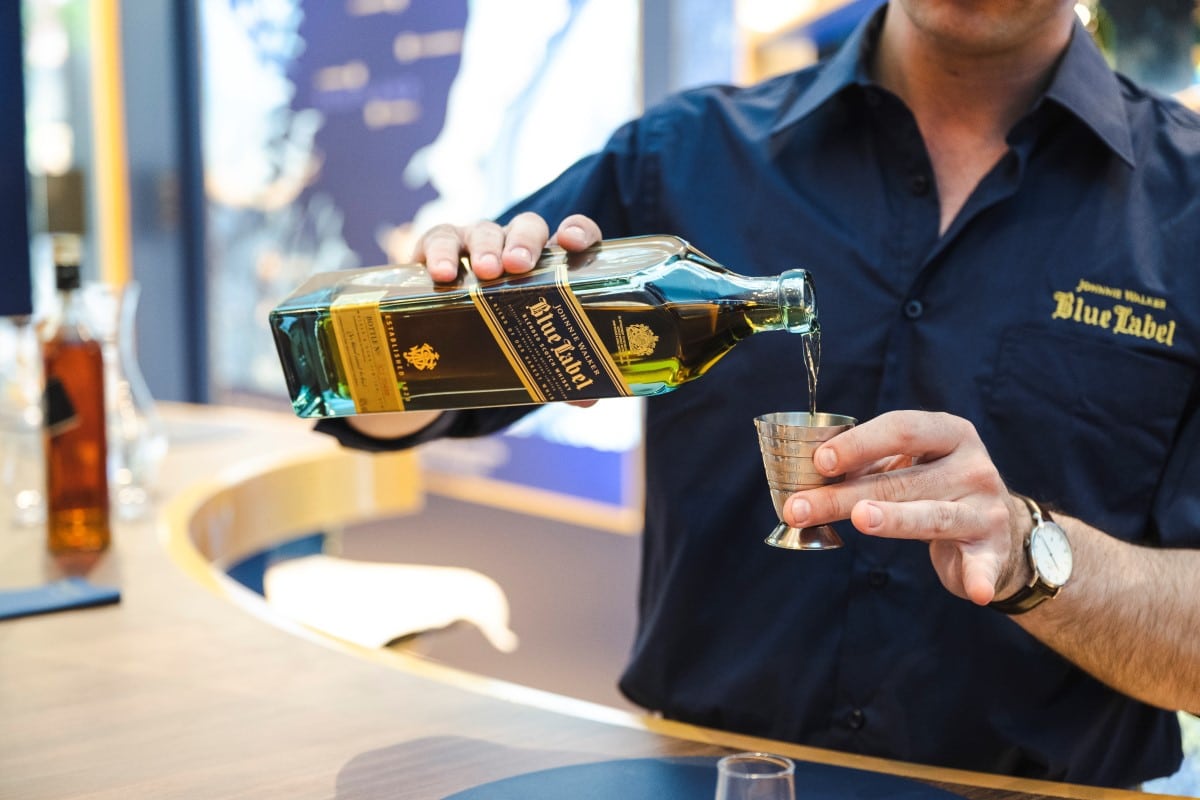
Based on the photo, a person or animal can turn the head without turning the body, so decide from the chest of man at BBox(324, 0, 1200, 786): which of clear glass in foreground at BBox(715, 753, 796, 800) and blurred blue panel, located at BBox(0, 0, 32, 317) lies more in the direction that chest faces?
the clear glass in foreground

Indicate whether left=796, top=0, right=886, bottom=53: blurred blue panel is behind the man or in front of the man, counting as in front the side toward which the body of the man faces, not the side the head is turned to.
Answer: behind

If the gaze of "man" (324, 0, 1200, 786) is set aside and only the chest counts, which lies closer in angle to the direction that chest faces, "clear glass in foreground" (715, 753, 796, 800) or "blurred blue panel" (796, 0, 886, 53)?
the clear glass in foreground

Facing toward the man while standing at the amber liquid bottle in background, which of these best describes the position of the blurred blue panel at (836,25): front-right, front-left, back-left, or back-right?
front-left

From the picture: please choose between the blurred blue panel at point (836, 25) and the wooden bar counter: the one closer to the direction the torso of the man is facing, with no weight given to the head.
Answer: the wooden bar counter

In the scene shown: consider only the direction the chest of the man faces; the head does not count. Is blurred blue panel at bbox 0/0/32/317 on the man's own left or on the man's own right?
on the man's own right

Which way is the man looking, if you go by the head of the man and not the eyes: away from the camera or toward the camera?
toward the camera

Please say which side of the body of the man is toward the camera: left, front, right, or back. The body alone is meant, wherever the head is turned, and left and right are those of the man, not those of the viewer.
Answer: front
